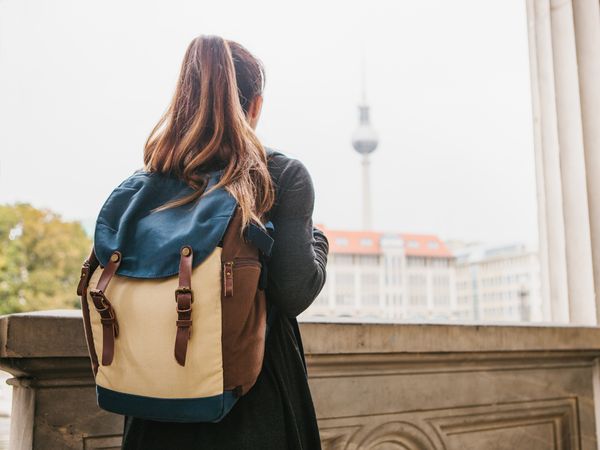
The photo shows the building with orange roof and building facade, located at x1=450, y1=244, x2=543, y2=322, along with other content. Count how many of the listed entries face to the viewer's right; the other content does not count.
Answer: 0

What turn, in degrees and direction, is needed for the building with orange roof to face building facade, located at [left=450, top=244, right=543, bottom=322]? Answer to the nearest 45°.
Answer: approximately 135° to its left

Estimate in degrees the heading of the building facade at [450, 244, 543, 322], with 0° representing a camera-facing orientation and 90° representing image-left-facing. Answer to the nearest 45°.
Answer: approximately 45°

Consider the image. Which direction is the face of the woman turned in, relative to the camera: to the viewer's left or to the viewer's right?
to the viewer's right

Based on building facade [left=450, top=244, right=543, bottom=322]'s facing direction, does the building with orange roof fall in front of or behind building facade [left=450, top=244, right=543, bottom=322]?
in front

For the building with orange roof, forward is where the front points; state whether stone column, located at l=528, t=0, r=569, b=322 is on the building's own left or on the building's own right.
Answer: on the building's own left

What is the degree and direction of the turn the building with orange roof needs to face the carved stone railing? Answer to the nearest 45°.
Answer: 0° — it already faces it

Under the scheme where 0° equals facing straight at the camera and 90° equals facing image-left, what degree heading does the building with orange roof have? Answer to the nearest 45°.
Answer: approximately 0°
